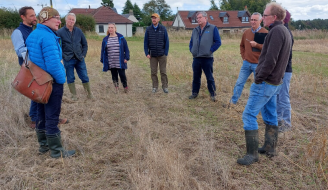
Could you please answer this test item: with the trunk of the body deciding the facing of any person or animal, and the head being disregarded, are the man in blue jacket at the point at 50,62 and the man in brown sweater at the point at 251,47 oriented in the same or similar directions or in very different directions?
very different directions

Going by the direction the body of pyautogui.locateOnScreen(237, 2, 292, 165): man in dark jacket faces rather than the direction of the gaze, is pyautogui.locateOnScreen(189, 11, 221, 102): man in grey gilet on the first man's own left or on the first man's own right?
on the first man's own right

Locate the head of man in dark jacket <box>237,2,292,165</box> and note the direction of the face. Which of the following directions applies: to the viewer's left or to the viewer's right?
to the viewer's left

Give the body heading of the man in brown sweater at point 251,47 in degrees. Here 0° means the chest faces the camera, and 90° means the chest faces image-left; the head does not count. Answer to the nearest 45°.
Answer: approximately 45°

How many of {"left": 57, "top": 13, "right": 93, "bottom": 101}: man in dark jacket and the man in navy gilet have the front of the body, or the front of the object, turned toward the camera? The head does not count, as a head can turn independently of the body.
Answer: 2
